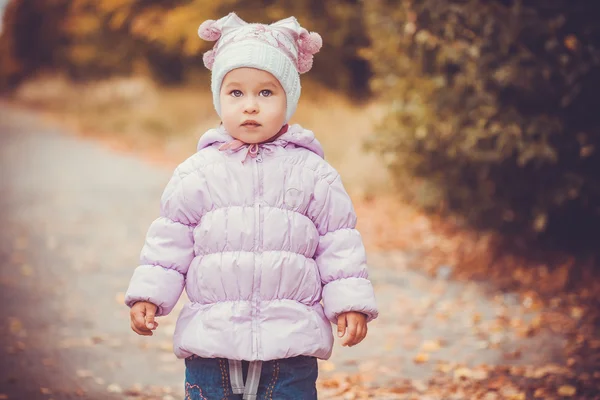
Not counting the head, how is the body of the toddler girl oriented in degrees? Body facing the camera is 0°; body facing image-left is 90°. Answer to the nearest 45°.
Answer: approximately 0°

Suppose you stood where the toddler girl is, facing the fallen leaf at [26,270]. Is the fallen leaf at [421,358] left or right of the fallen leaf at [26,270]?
right

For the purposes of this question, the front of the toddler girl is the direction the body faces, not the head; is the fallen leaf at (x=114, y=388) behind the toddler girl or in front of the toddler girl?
behind

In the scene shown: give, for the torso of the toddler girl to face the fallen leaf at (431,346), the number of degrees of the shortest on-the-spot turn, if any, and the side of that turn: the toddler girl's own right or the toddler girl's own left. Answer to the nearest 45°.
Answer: approximately 135° to the toddler girl's own left

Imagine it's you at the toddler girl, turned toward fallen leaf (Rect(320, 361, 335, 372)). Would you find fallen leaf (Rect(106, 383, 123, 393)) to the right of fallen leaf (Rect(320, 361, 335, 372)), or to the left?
left

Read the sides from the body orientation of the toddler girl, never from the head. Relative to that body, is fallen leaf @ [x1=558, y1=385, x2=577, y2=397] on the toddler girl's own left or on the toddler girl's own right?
on the toddler girl's own left

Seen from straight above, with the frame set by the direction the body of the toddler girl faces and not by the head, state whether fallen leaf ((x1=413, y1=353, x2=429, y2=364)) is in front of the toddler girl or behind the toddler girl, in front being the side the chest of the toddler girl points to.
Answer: behind
